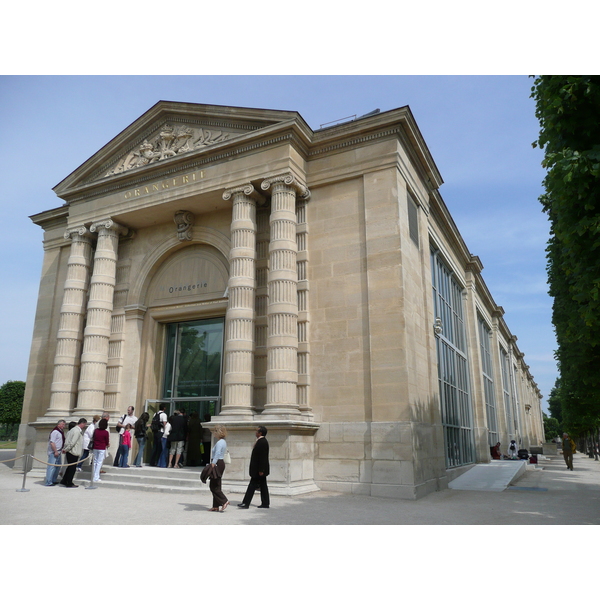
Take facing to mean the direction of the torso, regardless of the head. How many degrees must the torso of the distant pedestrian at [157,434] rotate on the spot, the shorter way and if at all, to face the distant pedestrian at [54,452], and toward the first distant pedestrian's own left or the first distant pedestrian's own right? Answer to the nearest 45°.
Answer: approximately 135° to the first distant pedestrian's own left

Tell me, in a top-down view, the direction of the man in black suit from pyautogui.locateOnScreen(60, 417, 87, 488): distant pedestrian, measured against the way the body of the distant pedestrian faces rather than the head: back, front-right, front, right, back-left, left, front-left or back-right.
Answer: front-right

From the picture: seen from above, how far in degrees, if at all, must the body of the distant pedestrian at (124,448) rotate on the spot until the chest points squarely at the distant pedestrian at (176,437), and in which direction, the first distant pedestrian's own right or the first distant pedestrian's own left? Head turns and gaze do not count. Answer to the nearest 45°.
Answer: approximately 45° to the first distant pedestrian's own right

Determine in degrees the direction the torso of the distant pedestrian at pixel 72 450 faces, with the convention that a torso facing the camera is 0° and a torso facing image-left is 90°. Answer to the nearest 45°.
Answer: approximately 270°

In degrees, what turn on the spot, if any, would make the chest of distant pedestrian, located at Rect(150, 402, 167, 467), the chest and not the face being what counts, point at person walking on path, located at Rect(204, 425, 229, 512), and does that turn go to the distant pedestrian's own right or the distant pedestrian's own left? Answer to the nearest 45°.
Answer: approximately 135° to the distant pedestrian's own right

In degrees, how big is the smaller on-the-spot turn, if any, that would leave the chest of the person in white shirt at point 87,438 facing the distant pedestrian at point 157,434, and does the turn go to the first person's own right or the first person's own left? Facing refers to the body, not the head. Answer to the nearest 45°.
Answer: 0° — they already face them

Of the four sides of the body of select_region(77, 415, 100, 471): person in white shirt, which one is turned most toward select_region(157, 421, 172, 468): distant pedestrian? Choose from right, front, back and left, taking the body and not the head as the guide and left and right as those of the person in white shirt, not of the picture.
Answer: front

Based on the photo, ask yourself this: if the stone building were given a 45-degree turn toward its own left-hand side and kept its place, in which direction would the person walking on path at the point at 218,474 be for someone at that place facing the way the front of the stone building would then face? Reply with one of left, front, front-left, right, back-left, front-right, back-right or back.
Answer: front
